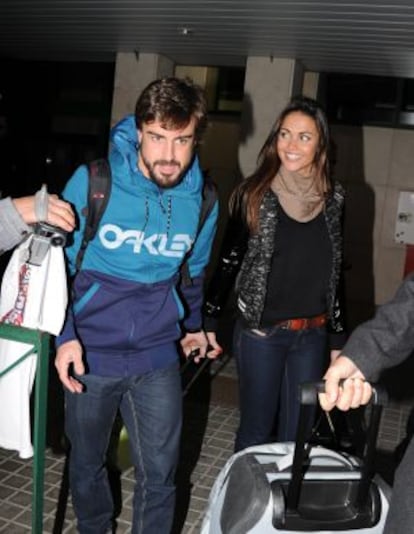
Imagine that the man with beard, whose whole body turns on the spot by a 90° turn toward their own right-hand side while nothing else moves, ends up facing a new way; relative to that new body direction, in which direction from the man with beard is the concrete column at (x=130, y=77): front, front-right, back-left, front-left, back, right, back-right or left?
right

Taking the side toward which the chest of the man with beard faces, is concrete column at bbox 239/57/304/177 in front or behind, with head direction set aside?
behind

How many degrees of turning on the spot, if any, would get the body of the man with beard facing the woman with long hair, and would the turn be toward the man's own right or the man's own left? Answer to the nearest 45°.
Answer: approximately 135° to the man's own left

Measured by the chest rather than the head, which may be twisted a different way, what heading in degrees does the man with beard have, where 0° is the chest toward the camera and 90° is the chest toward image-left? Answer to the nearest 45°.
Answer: approximately 0°

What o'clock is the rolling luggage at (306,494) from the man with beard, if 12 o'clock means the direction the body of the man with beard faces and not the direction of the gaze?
The rolling luggage is roughly at 11 o'clock from the man with beard.
